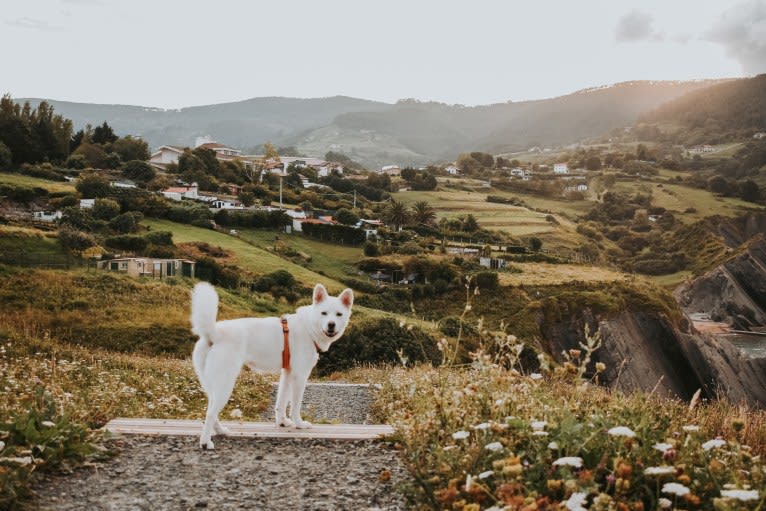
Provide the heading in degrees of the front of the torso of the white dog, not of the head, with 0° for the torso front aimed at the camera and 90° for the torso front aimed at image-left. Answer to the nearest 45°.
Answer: approximately 225°

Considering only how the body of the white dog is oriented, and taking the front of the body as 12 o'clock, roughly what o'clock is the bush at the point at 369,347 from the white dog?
The bush is roughly at 11 o'clock from the white dog.

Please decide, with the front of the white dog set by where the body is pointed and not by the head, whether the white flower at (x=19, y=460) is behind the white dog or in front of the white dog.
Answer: behind

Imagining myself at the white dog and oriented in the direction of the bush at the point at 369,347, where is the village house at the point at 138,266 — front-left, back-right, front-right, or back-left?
front-left

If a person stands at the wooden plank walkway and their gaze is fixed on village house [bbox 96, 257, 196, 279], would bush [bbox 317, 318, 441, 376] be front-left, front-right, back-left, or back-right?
front-right
